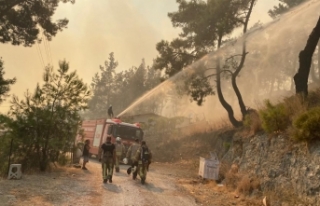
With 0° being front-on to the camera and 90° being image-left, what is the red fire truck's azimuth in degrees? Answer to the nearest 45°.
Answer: approximately 315°

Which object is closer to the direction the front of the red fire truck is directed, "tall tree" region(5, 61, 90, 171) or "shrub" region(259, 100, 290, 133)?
the shrub

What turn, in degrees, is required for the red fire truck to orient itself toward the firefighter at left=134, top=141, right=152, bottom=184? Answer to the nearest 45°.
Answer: approximately 45° to its right

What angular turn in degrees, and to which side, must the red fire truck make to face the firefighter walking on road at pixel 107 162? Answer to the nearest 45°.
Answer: approximately 45° to its right

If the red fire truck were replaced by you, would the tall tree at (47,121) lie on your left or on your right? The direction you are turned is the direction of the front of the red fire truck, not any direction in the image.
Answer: on your right
